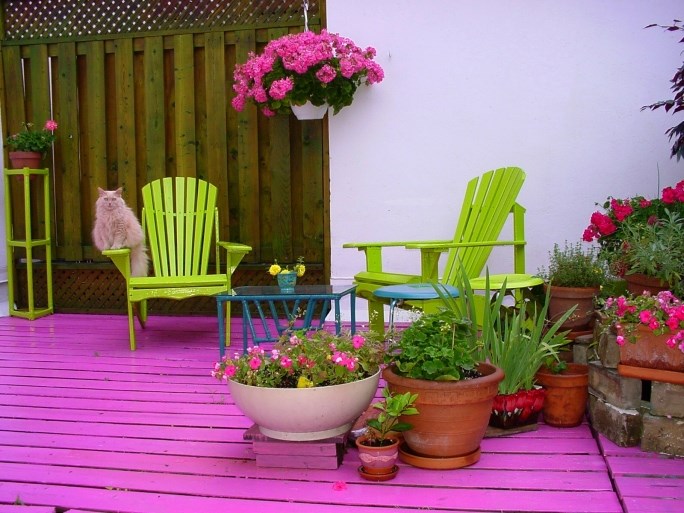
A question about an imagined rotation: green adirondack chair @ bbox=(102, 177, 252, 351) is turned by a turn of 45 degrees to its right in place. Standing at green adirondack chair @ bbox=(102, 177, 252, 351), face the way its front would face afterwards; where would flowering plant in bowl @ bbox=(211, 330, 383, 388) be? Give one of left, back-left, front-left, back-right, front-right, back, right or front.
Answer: front-left

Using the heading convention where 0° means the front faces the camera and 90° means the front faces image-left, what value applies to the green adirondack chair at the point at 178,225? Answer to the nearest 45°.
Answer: approximately 0°

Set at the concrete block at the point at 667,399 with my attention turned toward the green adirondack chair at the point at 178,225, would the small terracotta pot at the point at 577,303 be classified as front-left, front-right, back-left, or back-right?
front-right

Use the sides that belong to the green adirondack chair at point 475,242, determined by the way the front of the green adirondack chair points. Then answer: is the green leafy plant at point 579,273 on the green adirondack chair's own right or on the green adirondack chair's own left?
on the green adirondack chair's own left

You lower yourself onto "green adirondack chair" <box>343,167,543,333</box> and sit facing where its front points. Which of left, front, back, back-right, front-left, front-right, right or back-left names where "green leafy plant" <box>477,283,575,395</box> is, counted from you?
front-left

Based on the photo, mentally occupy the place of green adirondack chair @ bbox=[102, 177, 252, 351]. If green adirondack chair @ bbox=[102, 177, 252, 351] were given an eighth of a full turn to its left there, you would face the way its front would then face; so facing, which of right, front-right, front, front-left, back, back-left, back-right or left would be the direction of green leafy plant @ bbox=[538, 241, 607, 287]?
front

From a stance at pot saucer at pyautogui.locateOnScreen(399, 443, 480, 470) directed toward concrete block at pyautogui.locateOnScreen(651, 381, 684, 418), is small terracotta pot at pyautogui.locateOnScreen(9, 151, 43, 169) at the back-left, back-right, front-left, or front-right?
back-left

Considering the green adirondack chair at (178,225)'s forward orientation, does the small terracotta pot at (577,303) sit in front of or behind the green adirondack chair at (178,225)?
in front

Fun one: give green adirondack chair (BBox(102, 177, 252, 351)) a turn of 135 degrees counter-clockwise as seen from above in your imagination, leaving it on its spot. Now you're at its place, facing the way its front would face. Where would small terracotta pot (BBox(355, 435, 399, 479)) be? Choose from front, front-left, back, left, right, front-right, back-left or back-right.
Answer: back-right

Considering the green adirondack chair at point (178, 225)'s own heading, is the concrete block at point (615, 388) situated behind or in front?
in front

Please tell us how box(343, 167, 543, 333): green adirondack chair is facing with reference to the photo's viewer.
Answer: facing the viewer and to the left of the viewer

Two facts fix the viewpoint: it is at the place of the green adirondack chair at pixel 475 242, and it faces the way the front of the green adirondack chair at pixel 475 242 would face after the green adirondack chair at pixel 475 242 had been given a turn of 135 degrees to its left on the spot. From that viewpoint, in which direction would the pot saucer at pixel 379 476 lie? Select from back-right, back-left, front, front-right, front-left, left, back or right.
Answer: right

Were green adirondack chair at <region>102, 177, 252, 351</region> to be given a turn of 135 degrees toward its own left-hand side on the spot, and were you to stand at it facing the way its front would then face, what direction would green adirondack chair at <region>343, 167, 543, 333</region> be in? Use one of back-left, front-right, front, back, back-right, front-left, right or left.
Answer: right

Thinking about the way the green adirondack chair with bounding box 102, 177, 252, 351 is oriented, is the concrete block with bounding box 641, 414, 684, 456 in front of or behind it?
in front
